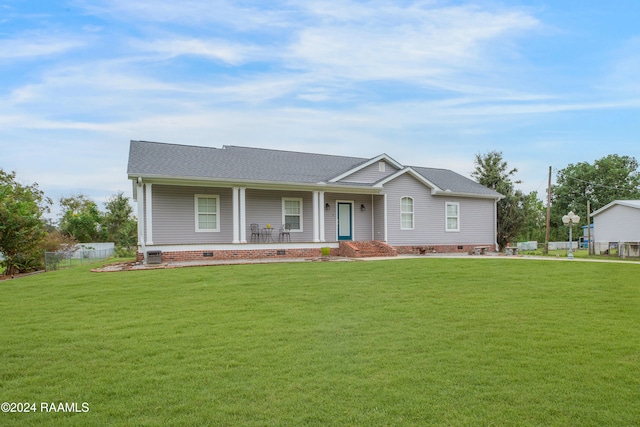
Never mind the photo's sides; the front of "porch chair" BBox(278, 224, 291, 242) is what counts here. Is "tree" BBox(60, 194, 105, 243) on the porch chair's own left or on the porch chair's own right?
on the porch chair's own right

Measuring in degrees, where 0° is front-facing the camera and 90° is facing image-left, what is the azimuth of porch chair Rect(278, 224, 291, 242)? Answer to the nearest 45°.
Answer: approximately 45°

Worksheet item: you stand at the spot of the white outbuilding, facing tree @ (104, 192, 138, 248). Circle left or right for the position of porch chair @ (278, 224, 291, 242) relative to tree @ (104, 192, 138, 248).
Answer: left

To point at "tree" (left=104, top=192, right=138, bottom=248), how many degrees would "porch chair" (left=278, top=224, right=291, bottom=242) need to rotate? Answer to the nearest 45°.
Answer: approximately 90° to its right
